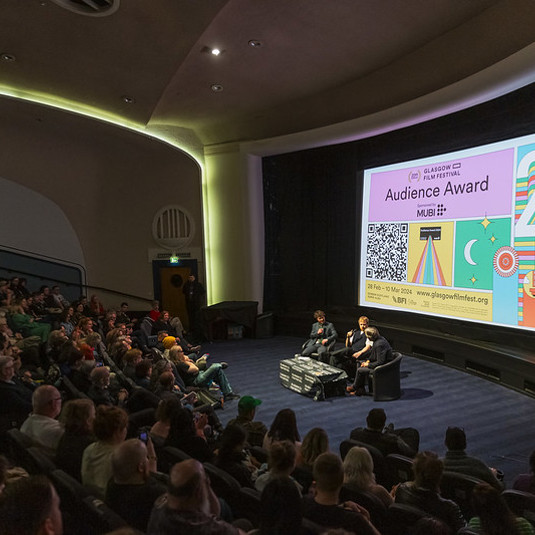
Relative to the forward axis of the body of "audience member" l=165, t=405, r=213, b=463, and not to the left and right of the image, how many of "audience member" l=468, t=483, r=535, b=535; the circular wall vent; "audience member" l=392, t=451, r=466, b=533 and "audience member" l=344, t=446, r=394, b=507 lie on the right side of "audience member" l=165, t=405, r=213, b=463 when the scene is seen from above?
3

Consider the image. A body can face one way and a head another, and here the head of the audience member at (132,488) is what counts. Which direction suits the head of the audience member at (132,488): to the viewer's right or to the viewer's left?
to the viewer's right

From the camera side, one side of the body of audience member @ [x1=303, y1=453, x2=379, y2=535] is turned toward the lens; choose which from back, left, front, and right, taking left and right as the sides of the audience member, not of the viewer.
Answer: back

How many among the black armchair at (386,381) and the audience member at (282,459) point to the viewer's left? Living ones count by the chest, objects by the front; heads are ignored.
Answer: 1

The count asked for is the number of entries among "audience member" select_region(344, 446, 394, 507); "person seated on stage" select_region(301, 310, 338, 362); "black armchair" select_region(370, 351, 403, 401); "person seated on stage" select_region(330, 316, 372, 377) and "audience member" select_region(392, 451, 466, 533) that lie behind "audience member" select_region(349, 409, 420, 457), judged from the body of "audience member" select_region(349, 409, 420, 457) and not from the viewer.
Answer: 2

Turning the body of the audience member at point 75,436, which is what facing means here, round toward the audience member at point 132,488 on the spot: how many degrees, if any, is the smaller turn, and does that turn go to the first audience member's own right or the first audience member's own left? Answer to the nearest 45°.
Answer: approximately 135° to the first audience member's own right

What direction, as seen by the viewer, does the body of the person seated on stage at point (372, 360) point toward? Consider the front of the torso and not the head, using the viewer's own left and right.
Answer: facing to the left of the viewer

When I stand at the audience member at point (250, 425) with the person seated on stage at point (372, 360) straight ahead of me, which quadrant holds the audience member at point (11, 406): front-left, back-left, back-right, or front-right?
back-left

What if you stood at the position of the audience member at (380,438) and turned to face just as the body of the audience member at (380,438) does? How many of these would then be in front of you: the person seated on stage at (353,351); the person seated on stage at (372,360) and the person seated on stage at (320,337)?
3

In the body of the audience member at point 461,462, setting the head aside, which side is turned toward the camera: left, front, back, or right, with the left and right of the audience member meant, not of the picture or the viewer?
back

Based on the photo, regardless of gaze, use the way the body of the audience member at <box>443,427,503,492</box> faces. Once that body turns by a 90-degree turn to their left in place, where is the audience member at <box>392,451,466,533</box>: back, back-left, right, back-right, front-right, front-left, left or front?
left

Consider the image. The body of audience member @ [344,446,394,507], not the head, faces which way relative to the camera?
away from the camera

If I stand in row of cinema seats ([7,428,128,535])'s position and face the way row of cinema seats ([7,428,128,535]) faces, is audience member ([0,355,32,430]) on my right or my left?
on my left

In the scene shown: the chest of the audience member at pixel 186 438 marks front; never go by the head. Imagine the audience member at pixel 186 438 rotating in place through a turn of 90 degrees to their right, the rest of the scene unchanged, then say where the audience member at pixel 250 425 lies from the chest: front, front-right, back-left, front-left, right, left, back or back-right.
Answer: left

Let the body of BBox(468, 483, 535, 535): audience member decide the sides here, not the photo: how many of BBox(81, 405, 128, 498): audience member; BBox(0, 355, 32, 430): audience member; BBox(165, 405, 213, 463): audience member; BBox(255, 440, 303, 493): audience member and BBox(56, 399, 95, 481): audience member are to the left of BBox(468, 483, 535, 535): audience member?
5

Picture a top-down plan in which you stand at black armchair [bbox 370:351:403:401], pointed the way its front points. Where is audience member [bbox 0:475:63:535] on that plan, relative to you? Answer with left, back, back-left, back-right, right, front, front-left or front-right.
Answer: left

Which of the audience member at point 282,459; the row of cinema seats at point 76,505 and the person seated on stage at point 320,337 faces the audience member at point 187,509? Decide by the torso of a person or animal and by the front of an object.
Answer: the person seated on stage

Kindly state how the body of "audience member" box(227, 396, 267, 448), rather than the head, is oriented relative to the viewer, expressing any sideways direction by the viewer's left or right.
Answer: facing away from the viewer and to the right of the viewer

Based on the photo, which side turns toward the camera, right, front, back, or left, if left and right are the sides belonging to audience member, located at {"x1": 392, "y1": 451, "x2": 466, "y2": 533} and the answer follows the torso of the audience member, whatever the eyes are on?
back

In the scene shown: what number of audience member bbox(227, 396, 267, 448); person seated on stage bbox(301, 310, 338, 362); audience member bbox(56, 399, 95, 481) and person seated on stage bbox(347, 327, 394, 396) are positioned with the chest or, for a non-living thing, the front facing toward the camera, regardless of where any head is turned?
1

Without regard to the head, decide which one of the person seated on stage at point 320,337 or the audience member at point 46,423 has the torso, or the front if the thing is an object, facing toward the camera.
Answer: the person seated on stage

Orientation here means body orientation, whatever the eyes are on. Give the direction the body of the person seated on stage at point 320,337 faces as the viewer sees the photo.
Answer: toward the camera
